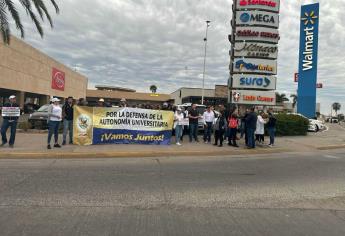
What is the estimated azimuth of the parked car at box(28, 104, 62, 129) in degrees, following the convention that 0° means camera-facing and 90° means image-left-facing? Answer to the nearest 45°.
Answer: approximately 90°

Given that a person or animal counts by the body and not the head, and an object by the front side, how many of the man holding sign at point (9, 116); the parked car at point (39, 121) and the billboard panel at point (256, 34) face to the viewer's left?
1
